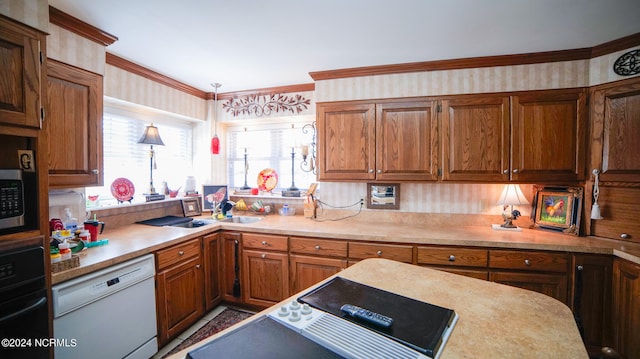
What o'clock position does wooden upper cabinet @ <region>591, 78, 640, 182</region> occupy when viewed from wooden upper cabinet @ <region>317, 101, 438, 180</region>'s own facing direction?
wooden upper cabinet @ <region>591, 78, 640, 182</region> is roughly at 9 o'clock from wooden upper cabinet @ <region>317, 101, 438, 180</region>.

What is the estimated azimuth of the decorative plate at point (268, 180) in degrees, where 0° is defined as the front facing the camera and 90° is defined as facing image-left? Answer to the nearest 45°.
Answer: approximately 0°

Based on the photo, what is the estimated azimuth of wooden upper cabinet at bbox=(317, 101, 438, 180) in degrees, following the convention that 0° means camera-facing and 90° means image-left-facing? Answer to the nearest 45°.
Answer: approximately 0°

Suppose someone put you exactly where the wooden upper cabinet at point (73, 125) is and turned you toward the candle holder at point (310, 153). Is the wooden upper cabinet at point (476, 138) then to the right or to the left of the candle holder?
right
